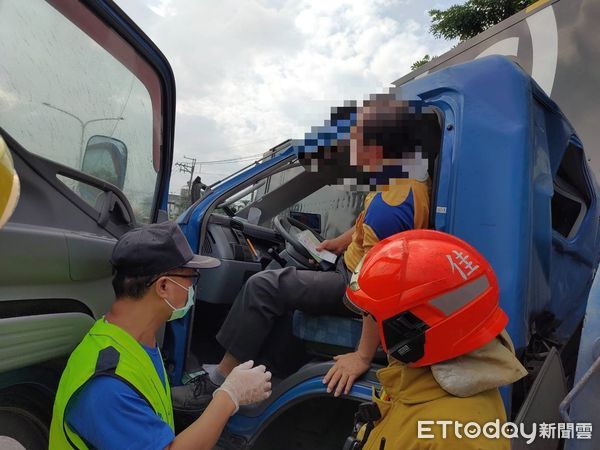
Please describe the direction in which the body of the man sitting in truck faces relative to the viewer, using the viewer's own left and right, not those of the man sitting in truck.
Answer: facing to the left of the viewer

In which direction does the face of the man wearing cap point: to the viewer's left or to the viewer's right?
to the viewer's right

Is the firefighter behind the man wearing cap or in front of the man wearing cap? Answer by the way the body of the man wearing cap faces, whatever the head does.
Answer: in front

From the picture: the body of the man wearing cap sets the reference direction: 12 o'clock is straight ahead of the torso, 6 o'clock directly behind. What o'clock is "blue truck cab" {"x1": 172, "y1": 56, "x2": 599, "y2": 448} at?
The blue truck cab is roughly at 12 o'clock from the man wearing cap.

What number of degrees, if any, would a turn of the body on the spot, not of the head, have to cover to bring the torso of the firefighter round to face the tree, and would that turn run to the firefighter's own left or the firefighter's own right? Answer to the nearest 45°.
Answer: approximately 90° to the firefighter's own right

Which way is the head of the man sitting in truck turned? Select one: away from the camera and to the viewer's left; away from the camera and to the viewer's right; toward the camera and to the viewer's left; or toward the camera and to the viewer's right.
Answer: toward the camera and to the viewer's left

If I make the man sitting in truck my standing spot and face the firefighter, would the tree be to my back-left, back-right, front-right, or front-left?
back-left

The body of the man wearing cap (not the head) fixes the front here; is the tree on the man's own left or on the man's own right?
on the man's own left

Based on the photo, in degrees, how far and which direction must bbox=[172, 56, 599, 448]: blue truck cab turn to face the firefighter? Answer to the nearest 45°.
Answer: approximately 135° to its left

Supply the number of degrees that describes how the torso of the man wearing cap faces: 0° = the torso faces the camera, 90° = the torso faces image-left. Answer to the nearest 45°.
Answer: approximately 270°
